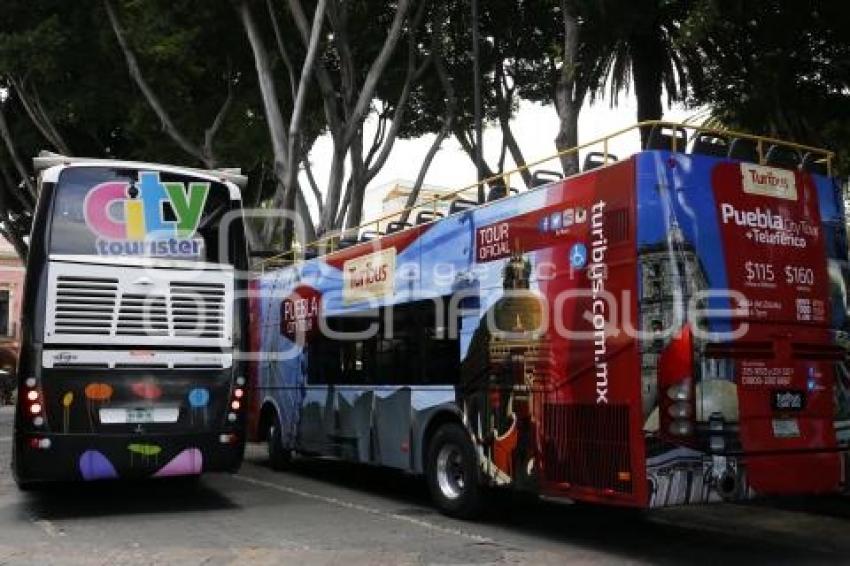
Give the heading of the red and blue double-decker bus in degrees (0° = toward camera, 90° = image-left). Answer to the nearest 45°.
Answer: approximately 135°

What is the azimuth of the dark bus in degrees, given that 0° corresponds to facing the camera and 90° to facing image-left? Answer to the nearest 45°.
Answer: approximately 180°

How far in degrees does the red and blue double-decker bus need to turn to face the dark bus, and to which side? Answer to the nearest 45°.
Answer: approximately 45° to its left

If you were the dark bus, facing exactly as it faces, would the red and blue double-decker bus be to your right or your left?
on your right

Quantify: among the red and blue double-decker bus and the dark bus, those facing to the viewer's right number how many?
0
